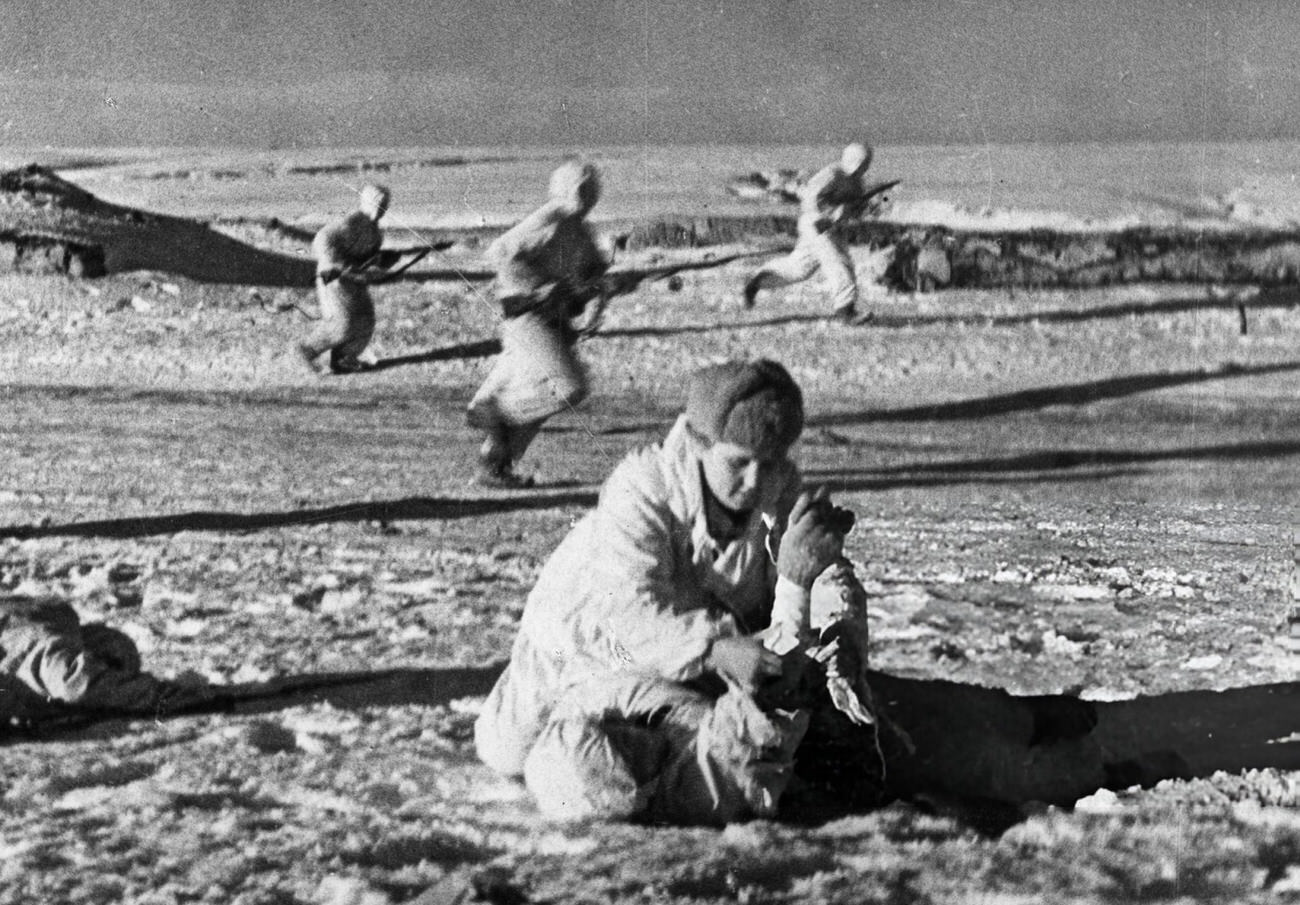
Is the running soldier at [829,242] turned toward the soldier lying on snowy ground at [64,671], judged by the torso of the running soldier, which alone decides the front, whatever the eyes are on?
no

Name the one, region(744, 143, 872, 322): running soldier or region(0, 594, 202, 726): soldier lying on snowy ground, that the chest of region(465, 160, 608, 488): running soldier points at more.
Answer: the running soldier

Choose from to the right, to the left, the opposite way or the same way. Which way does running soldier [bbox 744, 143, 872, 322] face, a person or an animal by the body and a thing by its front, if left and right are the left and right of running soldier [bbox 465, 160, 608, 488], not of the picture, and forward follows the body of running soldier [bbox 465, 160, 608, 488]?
the same way

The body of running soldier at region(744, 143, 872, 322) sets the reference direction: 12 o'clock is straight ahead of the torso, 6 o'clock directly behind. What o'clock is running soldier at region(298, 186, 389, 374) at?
running soldier at region(298, 186, 389, 374) is roughly at 6 o'clock from running soldier at region(744, 143, 872, 322).

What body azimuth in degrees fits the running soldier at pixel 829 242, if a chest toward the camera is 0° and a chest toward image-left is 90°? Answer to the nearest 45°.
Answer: approximately 270°

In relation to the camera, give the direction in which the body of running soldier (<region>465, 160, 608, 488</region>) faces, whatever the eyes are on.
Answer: to the viewer's right
